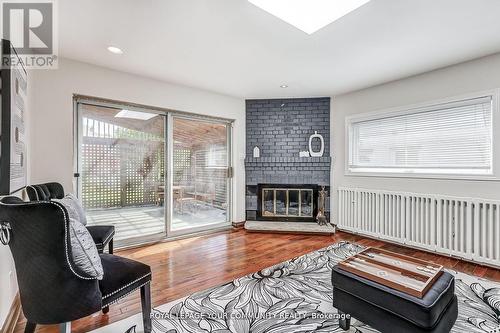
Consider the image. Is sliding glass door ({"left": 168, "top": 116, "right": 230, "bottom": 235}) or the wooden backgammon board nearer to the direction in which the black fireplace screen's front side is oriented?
the wooden backgammon board

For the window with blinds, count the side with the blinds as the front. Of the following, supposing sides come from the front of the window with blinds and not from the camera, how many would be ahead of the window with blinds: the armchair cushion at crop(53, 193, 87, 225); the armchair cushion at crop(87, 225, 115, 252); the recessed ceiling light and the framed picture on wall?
4

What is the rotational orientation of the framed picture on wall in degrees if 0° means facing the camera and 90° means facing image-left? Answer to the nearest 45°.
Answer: approximately 270°

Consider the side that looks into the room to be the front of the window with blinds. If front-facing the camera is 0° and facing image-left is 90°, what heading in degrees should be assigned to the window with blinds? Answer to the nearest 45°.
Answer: approximately 45°

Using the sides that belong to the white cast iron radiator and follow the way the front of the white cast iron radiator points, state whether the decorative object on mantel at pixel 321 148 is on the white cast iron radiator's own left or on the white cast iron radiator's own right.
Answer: on the white cast iron radiator's own right

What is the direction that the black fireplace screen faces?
toward the camera

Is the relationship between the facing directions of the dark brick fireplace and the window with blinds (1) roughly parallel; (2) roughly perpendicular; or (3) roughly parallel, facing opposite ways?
roughly perpendicular

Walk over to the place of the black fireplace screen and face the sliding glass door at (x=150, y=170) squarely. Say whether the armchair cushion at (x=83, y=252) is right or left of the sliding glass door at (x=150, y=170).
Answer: left

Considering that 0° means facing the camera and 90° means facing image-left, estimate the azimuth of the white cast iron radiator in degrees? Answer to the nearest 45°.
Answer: approximately 45°

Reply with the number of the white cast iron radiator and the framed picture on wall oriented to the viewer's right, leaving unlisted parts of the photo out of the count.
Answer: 1

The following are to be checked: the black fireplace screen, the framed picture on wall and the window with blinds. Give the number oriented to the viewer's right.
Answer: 1

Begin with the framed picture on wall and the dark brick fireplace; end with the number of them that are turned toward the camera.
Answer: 1

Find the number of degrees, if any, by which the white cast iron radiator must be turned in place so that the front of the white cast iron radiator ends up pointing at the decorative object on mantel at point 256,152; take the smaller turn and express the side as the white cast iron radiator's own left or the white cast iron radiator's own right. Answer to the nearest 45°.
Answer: approximately 45° to the white cast iron radiator's own right

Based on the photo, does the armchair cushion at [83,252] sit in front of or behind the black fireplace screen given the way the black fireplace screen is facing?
in front

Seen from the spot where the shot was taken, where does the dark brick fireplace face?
facing the viewer

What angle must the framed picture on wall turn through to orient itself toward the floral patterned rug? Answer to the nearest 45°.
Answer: approximately 45° to its right

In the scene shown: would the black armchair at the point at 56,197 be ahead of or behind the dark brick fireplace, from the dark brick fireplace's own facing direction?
ahead
